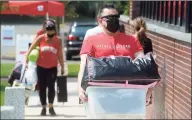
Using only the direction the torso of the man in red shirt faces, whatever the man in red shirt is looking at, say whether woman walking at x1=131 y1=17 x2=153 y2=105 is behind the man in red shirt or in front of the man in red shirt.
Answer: behind

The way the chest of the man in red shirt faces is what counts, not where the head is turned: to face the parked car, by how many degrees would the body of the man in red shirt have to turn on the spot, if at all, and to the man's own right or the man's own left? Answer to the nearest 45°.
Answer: approximately 180°

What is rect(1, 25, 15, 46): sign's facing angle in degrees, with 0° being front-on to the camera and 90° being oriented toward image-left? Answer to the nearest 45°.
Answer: approximately 0°

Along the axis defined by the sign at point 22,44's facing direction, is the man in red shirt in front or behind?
in front

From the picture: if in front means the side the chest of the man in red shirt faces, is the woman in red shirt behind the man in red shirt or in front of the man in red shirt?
behind

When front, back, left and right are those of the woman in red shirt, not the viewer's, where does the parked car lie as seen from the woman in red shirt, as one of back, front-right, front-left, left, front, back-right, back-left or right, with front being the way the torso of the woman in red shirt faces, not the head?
back

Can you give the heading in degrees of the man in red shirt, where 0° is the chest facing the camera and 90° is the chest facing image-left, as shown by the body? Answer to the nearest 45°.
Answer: approximately 0°

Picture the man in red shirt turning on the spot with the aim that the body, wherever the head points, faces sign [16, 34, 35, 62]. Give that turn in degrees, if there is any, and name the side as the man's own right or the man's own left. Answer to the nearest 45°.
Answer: approximately 180°

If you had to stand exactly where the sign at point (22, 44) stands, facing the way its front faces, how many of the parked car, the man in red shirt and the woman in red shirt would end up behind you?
1
